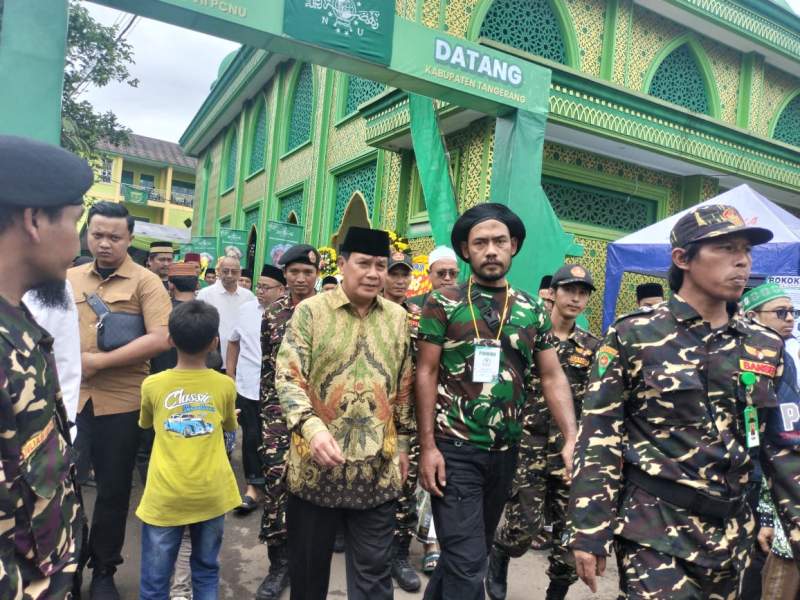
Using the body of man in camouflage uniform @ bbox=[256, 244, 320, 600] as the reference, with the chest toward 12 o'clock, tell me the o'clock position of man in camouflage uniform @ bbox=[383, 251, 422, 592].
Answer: man in camouflage uniform @ bbox=[383, 251, 422, 592] is roughly at 9 o'clock from man in camouflage uniform @ bbox=[256, 244, 320, 600].

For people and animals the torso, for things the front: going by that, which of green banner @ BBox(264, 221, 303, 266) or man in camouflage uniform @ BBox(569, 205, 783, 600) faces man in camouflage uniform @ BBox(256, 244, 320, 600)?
the green banner

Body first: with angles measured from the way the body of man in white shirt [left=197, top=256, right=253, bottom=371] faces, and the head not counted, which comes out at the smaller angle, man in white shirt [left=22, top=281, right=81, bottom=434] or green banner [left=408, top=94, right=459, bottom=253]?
the man in white shirt

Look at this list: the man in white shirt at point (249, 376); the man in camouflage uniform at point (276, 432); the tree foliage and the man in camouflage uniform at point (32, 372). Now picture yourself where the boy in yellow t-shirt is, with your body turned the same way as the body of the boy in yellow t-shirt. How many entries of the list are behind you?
1

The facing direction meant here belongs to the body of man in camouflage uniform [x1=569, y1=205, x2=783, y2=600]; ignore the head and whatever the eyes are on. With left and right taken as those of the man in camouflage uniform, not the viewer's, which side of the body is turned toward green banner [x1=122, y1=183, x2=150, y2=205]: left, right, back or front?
back

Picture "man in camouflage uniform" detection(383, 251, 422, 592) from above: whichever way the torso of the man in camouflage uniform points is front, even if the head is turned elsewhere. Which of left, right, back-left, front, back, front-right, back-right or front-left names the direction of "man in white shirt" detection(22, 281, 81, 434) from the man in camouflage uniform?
front-right

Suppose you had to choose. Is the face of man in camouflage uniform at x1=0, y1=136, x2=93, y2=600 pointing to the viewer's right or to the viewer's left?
to the viewer's right

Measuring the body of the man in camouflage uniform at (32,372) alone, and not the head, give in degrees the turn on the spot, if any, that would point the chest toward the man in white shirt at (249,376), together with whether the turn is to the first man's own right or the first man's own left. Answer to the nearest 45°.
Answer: approximately 45° to the first man's own left

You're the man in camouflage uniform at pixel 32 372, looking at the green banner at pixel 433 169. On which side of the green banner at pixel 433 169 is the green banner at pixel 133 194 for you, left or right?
left

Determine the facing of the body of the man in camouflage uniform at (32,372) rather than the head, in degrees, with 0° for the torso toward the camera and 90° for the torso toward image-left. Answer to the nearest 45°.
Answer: approximately 270°

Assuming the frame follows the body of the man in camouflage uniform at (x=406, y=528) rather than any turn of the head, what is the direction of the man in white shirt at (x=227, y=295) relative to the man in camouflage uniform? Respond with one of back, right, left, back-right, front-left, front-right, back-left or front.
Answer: back-right

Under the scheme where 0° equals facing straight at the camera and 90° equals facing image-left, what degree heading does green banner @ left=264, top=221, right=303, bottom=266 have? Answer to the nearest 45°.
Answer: approximately 0°

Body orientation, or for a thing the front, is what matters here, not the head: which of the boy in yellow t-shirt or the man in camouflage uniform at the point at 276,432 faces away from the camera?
the boy in yellow t-shirt

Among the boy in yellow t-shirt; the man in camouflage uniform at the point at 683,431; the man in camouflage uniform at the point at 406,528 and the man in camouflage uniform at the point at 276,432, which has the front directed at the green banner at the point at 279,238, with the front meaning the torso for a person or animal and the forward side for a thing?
the boy in yellow t-shirt

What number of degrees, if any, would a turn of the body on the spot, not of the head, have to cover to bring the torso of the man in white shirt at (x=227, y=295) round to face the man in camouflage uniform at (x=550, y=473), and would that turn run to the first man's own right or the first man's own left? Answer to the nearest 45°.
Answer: approximately 45° to the first man's own left
